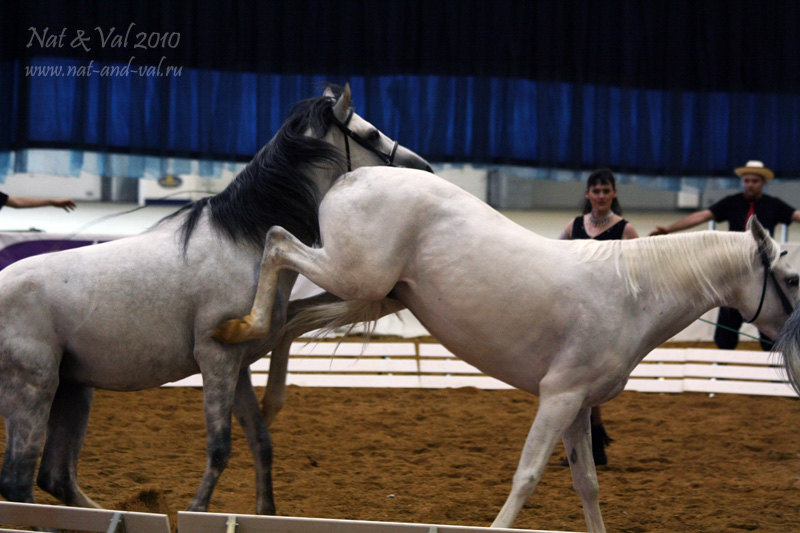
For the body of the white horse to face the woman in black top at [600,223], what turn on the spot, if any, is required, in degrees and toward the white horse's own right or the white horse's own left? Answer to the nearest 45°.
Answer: approximately 90° to the white horse's own left

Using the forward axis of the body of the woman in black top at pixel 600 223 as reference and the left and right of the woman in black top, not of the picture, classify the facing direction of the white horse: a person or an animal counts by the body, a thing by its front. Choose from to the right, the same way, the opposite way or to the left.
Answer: to the left

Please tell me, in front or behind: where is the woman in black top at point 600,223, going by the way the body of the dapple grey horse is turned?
in front

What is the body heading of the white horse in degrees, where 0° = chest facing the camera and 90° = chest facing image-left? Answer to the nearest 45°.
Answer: approximately 270°

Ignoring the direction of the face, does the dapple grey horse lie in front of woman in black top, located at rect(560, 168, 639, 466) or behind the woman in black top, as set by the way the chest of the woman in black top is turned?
in front

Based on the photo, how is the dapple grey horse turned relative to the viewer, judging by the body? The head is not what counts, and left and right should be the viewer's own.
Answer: facing to the right of the viewer

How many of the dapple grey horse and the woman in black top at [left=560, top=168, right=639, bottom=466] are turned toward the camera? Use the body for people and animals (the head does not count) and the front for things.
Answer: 1

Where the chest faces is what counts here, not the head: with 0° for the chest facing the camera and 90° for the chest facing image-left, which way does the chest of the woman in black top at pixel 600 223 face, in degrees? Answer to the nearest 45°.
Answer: approximately 0°
